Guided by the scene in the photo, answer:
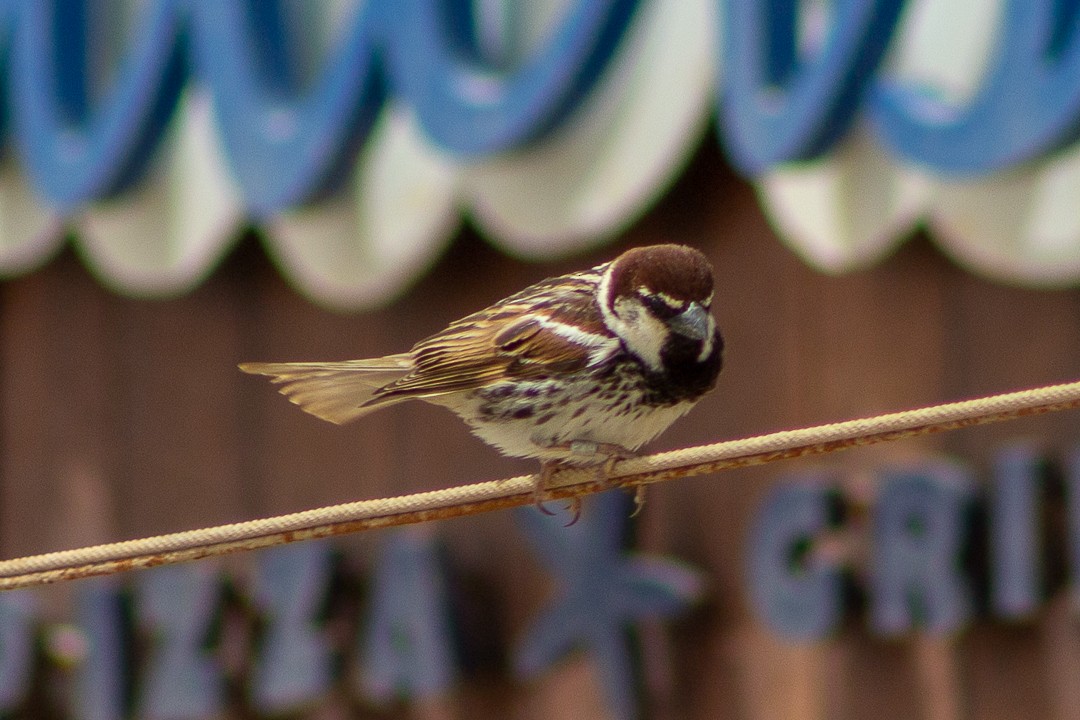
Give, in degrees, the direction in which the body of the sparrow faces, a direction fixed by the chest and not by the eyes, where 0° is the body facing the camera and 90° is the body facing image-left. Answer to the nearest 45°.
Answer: approximately 315°

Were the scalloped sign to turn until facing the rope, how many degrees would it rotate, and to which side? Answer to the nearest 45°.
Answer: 0° — it already faces it

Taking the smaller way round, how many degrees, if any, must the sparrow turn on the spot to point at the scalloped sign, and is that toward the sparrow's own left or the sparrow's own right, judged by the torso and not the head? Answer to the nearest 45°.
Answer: approximately 135° to the sparrow's own left

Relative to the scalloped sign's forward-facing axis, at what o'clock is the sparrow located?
The sparrow is roughly at 12 o'clock from the scalloped sign.

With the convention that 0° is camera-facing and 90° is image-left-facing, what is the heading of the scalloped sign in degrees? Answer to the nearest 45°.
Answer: approximately 0°
